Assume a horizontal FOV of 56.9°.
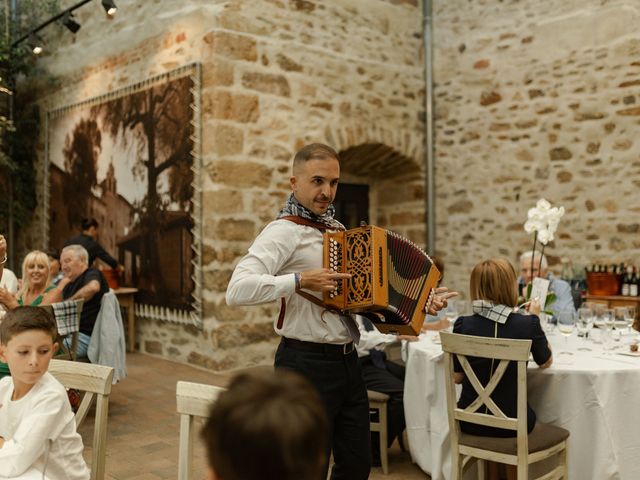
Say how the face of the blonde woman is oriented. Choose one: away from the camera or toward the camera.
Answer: toward the camera

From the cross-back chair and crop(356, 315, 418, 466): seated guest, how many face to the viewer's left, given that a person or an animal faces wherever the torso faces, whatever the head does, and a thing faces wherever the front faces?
0

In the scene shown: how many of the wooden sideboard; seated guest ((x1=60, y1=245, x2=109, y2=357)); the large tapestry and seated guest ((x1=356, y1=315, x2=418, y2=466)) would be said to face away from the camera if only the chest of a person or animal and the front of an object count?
0

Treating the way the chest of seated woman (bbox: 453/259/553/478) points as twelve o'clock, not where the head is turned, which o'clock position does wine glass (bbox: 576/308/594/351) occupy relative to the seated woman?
The wine glass is roughly at 1 o'clock from the seated woman.

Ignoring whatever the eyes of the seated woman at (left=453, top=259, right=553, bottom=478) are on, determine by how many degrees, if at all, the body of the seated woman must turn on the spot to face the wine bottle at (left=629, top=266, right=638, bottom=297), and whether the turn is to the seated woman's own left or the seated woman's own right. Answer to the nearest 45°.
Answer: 0° — they already face it

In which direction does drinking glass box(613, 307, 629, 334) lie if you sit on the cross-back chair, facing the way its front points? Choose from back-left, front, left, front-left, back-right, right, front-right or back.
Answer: front

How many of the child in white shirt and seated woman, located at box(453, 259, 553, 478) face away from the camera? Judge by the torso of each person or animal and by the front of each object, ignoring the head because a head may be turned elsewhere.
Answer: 1

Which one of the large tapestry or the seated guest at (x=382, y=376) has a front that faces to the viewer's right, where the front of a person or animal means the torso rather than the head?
the seated guest

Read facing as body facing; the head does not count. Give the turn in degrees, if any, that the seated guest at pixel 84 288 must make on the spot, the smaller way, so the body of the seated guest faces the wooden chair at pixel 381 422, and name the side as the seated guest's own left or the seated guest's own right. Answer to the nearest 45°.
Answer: approximately 135° to the seated guest's own left

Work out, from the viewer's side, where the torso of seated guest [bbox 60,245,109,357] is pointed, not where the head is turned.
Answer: to the viewer's left

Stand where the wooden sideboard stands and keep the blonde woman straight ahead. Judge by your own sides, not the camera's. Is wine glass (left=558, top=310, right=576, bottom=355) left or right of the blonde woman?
left

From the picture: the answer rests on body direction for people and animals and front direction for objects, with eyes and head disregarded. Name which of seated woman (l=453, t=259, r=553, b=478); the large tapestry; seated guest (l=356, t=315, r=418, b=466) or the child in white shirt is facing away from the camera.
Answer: the seated woman

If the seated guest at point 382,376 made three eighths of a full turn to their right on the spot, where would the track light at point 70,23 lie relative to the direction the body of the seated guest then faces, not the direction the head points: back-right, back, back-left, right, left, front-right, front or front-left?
right

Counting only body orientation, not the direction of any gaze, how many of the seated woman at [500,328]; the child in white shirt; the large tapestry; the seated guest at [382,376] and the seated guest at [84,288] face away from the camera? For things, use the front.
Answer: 1

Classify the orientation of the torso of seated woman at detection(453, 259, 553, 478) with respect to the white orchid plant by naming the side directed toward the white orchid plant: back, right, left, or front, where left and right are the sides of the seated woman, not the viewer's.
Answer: front

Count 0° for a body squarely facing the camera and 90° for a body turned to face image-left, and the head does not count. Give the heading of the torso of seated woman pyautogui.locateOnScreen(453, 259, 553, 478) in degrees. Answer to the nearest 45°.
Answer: approximately 180°

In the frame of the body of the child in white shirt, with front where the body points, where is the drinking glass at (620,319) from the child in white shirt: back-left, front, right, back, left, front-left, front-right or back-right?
back-left
